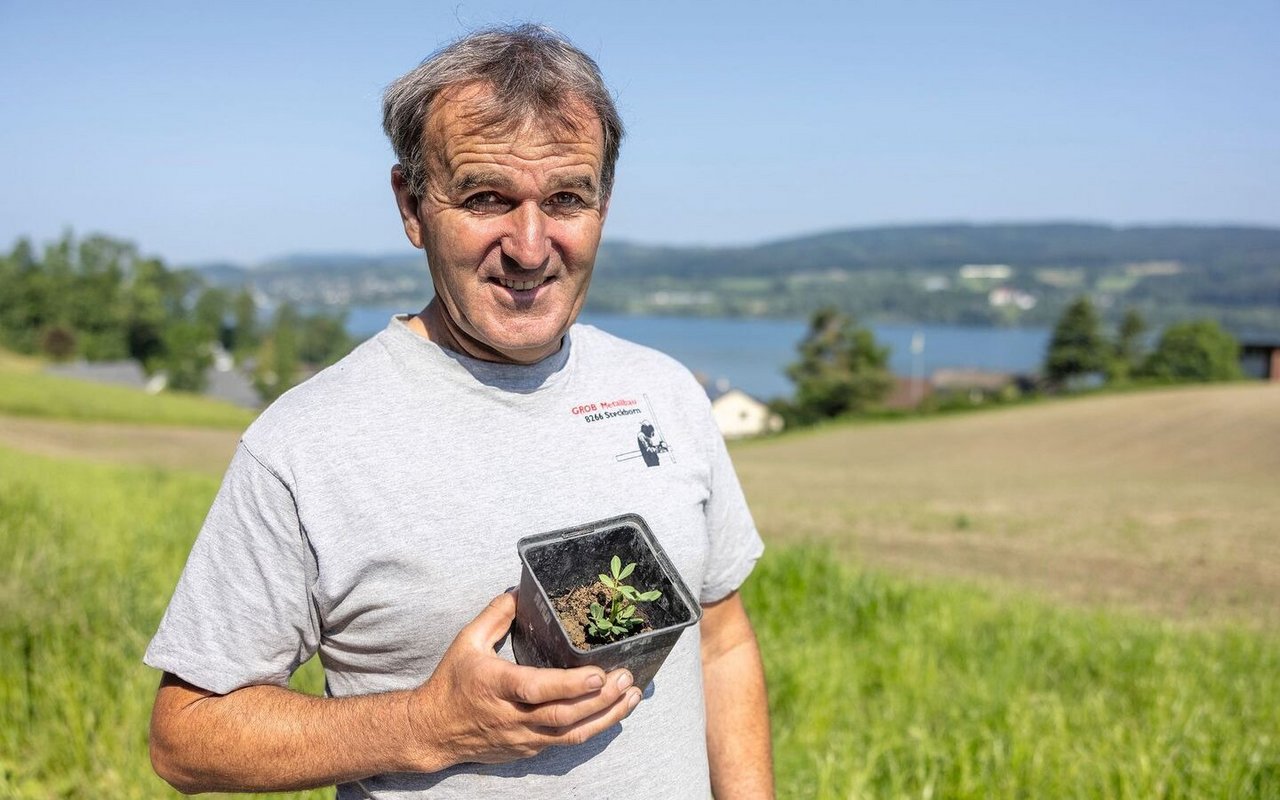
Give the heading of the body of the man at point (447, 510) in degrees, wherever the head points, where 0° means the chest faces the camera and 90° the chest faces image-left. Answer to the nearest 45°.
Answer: approximately 315°
